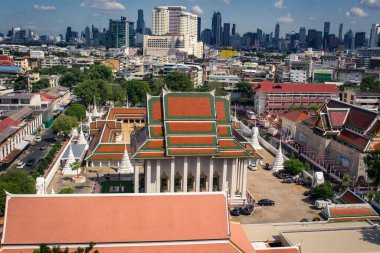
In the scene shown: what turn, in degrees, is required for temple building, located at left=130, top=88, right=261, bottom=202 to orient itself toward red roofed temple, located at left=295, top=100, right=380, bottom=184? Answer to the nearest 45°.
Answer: approximately 45° to its left

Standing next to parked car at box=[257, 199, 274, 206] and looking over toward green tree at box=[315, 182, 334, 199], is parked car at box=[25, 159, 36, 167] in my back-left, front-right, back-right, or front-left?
back-left
